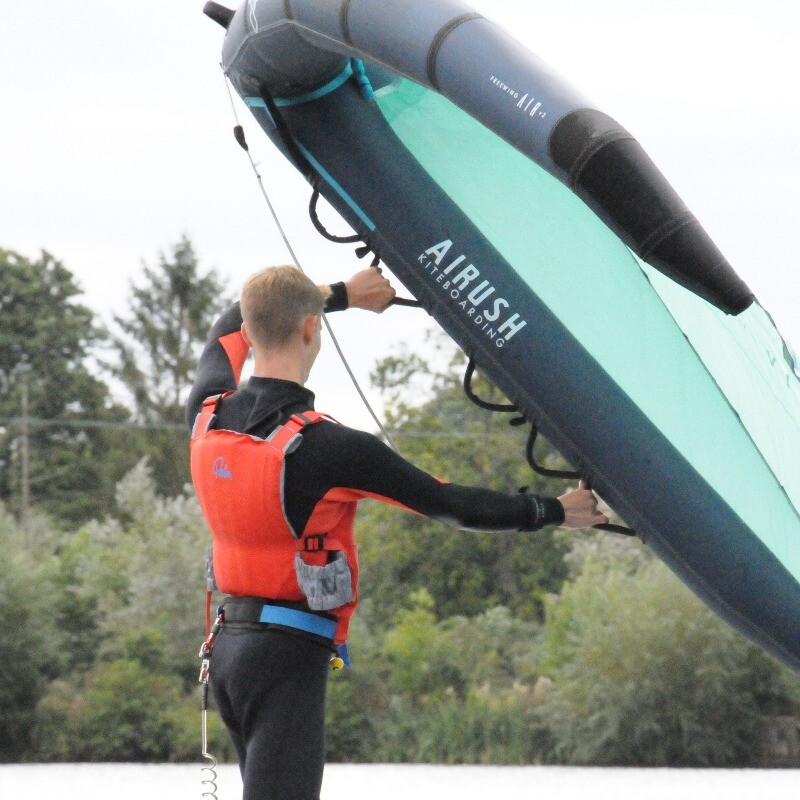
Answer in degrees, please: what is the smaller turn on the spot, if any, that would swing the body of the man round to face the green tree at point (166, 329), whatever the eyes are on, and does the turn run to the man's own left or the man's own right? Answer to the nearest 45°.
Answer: approximately 45° to the man's own left

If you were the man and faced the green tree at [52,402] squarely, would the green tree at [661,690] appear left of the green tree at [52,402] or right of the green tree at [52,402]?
right

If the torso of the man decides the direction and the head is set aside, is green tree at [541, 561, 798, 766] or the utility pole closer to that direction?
the green tree

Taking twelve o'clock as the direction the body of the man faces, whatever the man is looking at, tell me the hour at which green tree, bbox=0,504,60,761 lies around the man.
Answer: The green tree is roughly at 10 o'clock from the man.

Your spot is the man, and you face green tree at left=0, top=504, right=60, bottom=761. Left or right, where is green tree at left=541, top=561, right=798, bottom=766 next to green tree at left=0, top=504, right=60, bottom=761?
right

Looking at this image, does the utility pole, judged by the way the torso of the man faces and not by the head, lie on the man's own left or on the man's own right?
on the man's own left

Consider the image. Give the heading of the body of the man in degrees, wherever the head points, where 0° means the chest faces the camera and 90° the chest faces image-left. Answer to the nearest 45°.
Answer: approximately 225°

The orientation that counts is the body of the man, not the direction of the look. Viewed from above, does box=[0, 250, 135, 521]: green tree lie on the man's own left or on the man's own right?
on the man's own left
